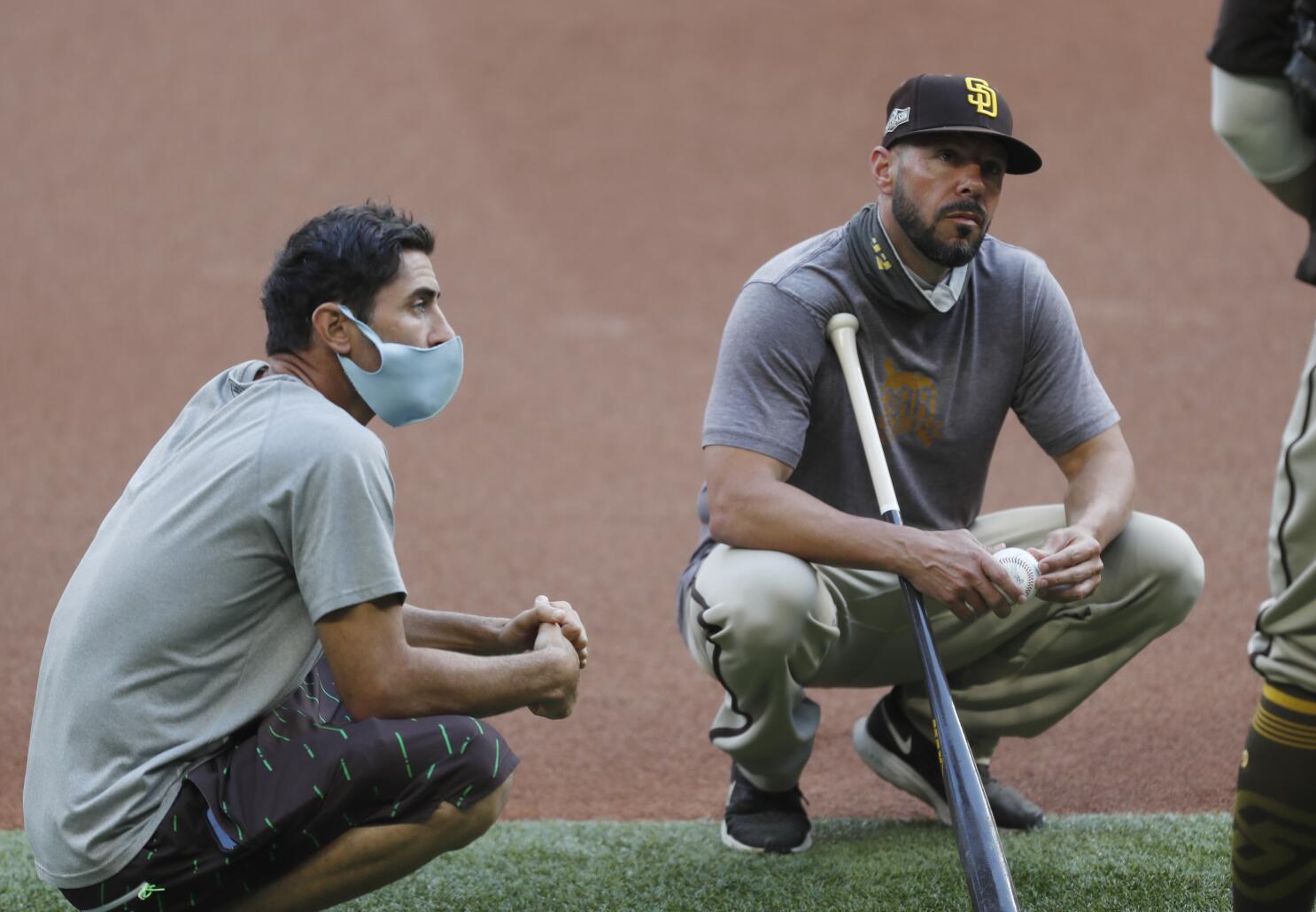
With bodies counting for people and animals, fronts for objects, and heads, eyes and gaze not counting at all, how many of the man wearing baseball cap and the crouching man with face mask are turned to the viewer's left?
0

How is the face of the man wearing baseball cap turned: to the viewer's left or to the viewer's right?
to the viewer's right

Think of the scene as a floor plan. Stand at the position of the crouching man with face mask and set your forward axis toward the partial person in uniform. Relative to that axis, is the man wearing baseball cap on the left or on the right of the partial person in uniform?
left

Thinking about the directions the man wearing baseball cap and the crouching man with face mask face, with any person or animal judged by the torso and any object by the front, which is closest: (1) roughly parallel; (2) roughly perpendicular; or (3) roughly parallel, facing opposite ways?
roughly perpendicular

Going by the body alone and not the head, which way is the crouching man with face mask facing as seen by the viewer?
to the viewer's right

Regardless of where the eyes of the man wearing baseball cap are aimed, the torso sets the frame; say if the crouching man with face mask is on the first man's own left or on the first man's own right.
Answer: on the first man's own right

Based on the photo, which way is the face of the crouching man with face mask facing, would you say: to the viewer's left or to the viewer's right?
to the viewer's right
